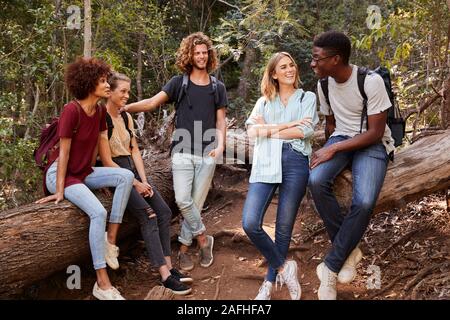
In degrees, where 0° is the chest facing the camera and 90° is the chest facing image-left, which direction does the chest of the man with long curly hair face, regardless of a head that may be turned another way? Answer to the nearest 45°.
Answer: approximately 0°

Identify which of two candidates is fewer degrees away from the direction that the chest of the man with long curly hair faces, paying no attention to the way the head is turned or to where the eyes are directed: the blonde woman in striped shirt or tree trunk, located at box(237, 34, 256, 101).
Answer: the blonde woman in striped shirt

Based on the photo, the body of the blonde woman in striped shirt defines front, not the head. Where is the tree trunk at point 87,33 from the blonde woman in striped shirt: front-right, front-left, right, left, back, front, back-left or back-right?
back-right

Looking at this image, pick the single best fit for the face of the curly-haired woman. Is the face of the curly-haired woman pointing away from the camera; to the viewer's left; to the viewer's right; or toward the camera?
to the viewer's right

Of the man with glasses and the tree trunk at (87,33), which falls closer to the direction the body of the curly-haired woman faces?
the man with glasses

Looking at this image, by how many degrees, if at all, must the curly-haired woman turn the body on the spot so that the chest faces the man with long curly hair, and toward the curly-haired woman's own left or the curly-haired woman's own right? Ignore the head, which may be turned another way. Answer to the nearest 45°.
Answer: approximately 90° to the curly-haired woman's own left

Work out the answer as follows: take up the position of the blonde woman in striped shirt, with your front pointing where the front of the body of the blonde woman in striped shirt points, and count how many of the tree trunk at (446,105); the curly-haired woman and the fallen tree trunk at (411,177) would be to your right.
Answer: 1

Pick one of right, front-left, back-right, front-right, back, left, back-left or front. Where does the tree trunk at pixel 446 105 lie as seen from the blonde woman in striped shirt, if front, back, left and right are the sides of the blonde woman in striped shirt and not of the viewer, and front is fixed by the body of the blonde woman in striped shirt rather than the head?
back-left

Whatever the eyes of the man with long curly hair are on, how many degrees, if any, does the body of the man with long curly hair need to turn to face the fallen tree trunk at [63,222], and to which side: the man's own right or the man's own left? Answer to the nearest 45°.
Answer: approximately 45° to the man's own right

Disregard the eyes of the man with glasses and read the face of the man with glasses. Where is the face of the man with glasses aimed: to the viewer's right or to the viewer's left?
to the viewer's left

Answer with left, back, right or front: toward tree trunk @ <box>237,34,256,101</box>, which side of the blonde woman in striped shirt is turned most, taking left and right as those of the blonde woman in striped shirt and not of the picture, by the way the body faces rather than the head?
back

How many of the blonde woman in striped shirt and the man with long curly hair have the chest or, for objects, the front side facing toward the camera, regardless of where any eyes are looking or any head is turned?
2

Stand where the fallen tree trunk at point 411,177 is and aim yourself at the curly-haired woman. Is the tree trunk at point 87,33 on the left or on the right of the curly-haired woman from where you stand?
right

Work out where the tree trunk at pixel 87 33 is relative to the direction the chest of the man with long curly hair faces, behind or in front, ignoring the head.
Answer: behind
